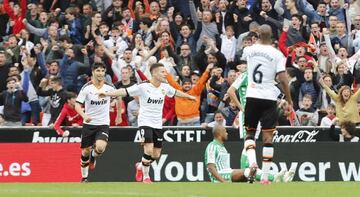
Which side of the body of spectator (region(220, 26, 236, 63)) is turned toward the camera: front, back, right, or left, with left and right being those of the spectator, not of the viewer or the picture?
front

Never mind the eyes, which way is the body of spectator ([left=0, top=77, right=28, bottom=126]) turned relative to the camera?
toward the camera

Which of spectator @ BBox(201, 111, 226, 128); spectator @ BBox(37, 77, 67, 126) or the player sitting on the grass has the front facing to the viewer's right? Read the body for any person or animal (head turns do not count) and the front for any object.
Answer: the player sitting on the grass

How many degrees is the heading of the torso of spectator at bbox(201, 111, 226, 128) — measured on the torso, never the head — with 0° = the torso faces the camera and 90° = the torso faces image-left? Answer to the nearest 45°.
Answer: approximately 0°

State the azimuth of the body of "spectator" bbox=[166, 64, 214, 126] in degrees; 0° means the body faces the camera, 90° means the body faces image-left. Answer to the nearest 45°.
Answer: approximately 0°

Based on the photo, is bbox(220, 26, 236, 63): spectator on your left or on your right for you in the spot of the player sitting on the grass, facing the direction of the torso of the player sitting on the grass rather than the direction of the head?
on your left

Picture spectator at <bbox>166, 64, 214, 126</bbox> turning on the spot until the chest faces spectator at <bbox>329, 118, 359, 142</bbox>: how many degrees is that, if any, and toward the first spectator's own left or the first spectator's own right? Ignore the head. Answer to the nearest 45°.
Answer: approximately 90° to the first spectator's own left

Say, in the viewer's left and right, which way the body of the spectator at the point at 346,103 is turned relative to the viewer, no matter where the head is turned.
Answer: facing the viewer

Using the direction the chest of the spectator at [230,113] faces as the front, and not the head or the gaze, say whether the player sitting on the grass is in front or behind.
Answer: in front

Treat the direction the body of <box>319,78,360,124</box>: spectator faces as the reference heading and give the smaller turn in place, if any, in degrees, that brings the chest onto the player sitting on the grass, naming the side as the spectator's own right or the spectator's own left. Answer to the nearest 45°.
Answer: approximately 45° to the spectator's own right
